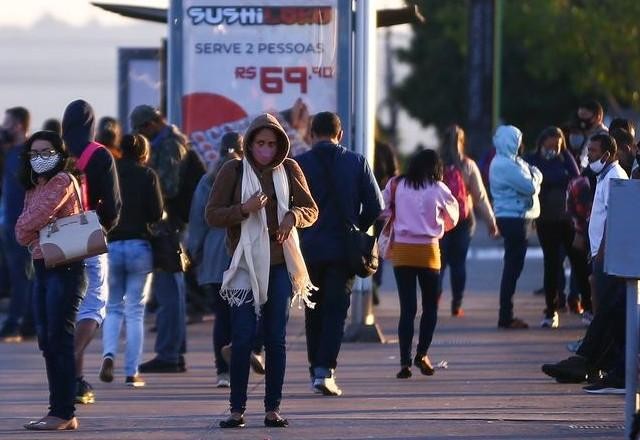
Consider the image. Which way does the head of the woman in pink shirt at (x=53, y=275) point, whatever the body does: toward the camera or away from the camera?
toward the camera

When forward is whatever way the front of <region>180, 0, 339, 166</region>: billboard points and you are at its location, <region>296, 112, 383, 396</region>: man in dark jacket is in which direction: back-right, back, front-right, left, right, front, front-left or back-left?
front

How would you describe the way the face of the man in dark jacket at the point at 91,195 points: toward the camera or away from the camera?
away from the camera

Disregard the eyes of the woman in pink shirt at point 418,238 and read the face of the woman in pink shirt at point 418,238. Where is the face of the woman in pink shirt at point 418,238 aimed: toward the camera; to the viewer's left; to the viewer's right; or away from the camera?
away from the camera

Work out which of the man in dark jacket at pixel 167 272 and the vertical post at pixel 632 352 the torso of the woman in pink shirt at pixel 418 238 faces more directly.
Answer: the man in dark jacket

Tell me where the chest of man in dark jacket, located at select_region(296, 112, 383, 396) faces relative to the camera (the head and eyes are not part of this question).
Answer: away from the camera

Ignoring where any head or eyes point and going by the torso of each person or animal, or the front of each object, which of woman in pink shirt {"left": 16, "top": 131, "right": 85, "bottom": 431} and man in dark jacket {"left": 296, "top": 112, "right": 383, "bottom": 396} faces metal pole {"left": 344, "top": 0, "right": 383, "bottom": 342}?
the man in dark jacket

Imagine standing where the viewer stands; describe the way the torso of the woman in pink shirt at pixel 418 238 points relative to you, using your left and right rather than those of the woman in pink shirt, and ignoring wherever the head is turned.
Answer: facing away from the viewer
